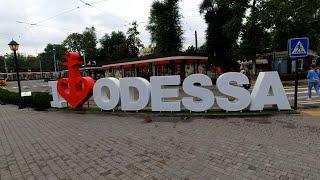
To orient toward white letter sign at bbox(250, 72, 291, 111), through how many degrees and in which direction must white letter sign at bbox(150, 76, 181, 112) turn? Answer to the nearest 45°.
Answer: approximately 90° to its left

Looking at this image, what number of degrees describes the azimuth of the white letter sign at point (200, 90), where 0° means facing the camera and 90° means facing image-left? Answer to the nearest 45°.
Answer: approximately 0°

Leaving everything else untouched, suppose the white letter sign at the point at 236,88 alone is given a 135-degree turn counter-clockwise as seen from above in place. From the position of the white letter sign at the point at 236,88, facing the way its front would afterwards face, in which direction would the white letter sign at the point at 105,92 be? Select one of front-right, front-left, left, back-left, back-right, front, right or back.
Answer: back-left

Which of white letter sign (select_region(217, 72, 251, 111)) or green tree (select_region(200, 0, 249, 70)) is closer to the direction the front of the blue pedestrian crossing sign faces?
the white letter sign

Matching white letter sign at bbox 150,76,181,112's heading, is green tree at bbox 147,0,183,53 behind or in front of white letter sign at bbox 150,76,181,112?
behind

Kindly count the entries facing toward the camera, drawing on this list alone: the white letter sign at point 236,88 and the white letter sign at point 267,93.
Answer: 2

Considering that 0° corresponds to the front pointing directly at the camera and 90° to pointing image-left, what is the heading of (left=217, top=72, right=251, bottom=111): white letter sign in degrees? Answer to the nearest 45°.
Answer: approximately 0°

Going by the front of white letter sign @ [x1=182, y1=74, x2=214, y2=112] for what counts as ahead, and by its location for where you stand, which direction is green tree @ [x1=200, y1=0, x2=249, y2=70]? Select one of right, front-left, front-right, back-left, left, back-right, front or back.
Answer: back

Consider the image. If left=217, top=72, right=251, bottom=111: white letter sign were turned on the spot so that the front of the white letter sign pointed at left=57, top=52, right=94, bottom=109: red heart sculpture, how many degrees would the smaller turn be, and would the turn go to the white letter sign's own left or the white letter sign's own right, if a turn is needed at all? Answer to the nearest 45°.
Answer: approximately 90° to the white letter sign's own right
